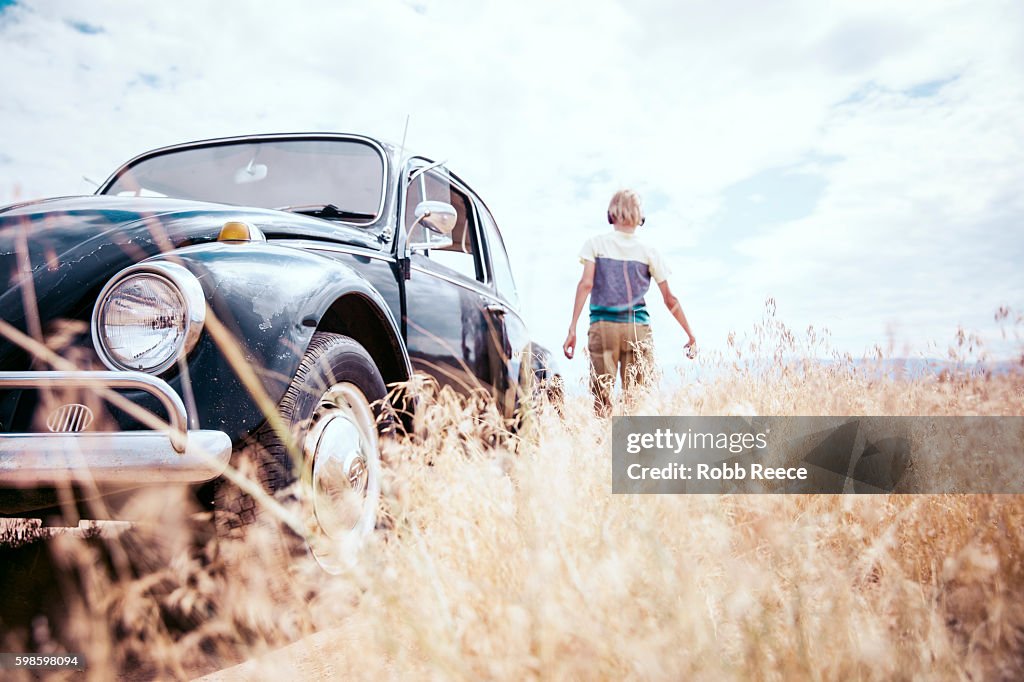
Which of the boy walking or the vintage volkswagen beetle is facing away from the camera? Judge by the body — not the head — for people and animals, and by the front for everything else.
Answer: the boy walking

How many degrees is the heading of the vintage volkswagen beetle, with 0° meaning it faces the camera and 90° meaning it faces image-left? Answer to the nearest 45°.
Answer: approximately 45°

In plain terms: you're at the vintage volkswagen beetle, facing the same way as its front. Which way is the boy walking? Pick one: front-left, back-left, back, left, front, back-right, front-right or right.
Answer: back

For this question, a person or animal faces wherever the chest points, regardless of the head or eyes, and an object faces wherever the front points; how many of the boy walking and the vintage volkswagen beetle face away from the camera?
1

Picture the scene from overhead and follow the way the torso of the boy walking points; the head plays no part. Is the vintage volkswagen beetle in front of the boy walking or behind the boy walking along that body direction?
behind

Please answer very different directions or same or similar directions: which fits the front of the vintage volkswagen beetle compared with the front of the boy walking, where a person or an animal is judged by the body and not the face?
very different directions

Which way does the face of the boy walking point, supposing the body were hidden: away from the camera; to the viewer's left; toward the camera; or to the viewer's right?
away from the camera

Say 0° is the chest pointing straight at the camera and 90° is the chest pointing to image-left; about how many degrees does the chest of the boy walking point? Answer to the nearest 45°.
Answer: approximately 180°
